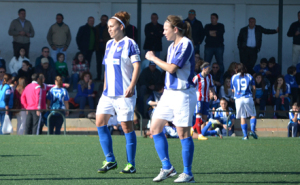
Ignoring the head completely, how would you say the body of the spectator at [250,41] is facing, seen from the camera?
toward the camera

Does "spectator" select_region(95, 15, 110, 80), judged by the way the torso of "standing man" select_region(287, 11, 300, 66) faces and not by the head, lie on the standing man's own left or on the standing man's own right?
on the standing man's own right

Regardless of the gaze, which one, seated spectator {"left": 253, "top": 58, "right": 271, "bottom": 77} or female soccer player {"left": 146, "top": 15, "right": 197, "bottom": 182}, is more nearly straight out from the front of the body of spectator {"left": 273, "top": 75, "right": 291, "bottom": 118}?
the female soccer player

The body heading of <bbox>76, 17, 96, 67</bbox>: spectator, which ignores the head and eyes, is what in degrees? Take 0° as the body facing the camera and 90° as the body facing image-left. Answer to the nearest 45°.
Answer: approximately 315°

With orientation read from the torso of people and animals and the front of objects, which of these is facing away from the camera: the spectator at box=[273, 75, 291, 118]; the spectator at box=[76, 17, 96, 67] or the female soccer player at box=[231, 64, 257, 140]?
the female soccer player

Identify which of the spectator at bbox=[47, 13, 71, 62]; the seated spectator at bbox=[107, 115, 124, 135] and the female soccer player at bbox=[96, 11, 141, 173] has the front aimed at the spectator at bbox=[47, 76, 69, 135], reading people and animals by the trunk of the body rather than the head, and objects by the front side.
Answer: the spectator at bbox=[47, 13, 71, 62]

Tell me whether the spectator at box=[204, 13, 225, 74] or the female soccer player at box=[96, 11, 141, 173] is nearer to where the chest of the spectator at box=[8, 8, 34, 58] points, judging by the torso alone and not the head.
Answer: the female soccer player

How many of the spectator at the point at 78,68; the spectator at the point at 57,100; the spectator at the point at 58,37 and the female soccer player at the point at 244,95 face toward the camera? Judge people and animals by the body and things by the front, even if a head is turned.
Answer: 2

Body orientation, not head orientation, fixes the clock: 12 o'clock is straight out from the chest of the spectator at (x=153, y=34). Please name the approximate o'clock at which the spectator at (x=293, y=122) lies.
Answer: the spectator at (x=293, y=122) is roughly at 10 o'clock from the spectator at (x=153, y=34).

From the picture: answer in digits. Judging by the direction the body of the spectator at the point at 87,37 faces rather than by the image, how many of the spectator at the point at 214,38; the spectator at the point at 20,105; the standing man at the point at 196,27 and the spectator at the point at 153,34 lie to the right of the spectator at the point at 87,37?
1

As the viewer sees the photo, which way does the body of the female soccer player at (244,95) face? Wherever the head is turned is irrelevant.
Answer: away from the camera

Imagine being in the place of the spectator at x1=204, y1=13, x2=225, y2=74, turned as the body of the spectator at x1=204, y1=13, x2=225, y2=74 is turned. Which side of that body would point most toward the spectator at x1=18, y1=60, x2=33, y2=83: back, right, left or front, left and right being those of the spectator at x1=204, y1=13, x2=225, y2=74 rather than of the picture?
right

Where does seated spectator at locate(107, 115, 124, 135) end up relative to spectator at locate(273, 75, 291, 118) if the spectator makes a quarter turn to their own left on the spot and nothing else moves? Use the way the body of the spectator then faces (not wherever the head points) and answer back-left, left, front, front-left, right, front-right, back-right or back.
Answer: back-right

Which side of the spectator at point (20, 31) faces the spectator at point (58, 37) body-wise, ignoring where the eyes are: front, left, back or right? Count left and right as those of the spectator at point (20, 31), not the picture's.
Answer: left

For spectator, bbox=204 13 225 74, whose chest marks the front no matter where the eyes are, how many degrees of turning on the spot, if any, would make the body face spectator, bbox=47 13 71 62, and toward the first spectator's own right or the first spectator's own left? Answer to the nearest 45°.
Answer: approximately 90° to the first spectator's own right

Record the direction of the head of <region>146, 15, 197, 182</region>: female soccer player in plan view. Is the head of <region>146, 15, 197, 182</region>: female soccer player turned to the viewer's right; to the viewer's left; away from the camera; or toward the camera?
to the viewer's left
